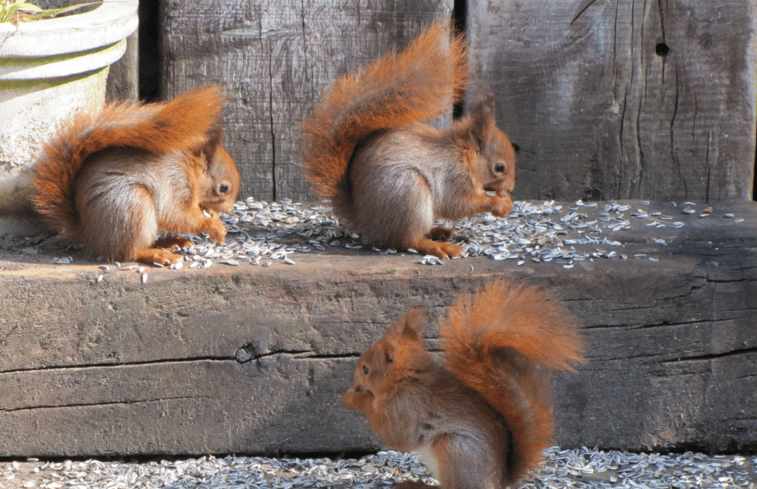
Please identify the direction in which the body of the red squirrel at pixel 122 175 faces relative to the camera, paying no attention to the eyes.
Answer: to the viewer's right

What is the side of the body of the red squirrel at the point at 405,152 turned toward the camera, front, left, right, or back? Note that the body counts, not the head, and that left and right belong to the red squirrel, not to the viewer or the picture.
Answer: right

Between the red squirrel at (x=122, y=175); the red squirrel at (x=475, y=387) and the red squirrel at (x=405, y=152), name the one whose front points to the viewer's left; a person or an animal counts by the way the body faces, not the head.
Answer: the red squirrel at (x=475, y=387)

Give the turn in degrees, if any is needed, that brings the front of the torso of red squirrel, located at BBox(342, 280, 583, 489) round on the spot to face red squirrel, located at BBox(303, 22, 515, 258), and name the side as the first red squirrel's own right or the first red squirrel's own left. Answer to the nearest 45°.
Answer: approximately 90° to the first red squirrel's own right

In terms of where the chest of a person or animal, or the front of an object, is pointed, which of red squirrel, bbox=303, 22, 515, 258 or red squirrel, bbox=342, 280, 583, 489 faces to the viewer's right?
red squirrel, bbox=303, 22, 515, 258

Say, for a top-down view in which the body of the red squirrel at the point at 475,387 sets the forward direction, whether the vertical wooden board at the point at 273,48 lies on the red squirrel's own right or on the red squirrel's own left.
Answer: on the red squirrel's own right

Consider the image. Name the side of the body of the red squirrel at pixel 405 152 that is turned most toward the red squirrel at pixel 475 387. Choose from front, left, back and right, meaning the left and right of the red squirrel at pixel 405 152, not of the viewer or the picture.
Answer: right

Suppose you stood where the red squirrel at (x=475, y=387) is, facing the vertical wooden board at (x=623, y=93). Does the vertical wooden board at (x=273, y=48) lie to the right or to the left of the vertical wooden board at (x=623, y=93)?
left

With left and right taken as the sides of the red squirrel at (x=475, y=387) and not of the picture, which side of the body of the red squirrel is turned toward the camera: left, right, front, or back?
left
